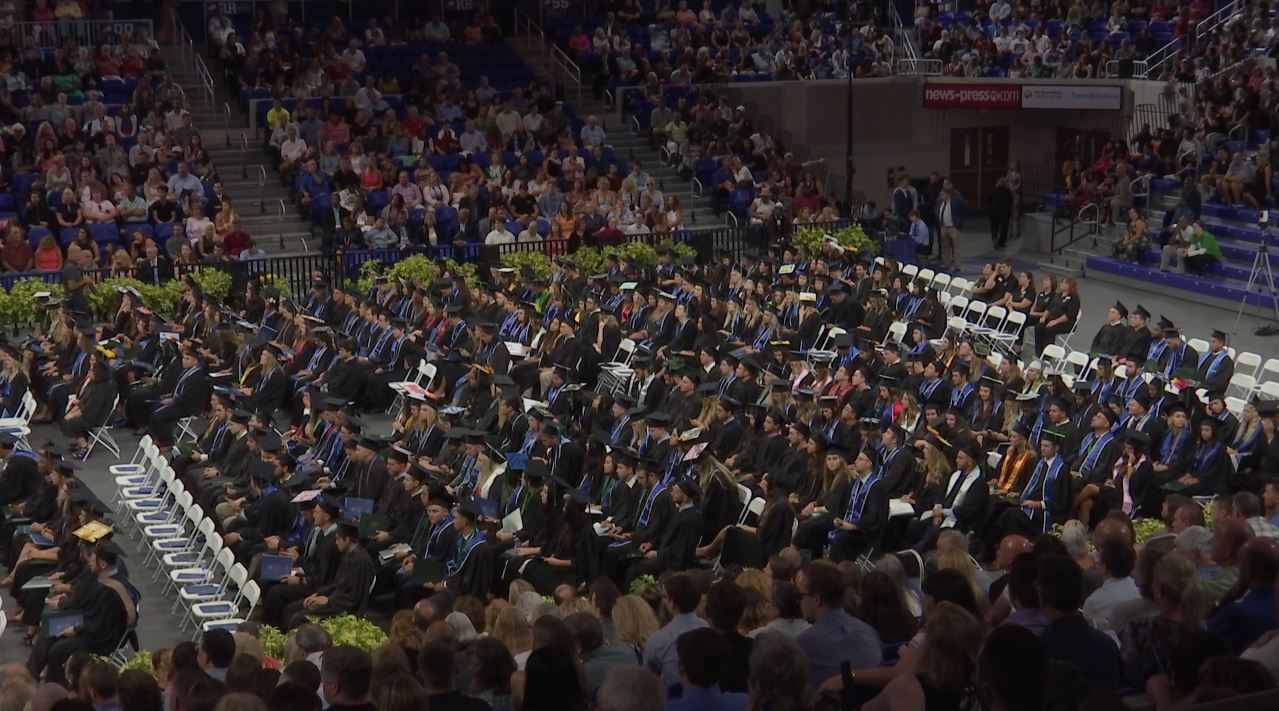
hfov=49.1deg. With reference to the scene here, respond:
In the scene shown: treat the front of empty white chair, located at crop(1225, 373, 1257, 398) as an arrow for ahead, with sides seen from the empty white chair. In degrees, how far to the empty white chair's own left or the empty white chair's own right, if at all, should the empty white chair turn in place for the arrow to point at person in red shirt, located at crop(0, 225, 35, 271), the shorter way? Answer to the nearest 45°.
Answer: approximately 45° to the empty white chair's own right

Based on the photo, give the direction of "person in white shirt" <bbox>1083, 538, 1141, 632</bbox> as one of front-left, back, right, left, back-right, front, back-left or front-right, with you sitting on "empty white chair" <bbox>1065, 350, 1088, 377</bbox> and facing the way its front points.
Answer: front-left

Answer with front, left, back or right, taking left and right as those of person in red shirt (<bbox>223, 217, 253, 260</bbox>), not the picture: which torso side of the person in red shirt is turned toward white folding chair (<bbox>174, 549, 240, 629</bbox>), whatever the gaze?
front

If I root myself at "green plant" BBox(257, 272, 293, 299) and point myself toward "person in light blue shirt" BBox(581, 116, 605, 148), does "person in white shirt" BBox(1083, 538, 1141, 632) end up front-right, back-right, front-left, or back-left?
back-right

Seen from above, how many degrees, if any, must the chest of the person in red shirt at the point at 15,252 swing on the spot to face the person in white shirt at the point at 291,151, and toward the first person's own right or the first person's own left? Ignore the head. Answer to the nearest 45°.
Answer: approximately 135° to the first person's own left

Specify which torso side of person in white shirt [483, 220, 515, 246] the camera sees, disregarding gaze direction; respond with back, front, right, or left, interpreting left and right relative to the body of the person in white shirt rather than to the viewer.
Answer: front

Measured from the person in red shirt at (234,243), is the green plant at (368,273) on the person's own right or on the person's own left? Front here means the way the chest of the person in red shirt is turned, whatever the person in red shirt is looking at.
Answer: on the person's own left

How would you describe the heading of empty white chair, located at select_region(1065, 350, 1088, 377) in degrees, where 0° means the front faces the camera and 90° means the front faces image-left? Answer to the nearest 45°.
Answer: approximately 45°

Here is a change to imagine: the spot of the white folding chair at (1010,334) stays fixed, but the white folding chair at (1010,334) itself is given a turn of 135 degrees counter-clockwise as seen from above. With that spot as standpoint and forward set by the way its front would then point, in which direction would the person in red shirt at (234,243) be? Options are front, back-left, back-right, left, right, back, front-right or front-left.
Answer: back

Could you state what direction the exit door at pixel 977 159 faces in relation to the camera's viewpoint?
facing the viewer
